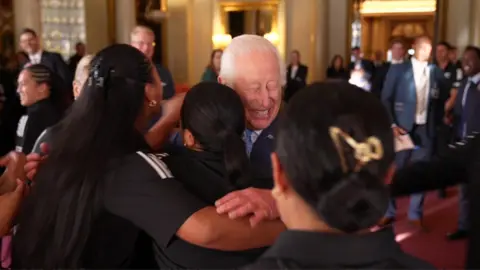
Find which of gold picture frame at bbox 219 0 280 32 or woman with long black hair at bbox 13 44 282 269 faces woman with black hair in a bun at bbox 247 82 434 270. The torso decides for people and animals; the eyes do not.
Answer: the gold picture frame

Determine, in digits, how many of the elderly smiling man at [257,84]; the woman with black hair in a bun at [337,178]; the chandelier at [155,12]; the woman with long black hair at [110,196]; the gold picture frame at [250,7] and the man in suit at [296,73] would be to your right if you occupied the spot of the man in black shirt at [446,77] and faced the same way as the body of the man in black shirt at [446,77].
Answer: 3

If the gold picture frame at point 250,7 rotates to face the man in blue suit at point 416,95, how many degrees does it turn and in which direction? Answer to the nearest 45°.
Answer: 0° — it already faces them

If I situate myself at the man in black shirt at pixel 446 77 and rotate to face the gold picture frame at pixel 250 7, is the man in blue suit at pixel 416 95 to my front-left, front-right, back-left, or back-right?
back-left

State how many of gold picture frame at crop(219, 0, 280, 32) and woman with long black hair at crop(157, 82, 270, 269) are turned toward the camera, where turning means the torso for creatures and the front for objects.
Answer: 1

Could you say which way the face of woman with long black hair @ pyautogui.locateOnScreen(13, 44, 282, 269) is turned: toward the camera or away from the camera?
away from the camera

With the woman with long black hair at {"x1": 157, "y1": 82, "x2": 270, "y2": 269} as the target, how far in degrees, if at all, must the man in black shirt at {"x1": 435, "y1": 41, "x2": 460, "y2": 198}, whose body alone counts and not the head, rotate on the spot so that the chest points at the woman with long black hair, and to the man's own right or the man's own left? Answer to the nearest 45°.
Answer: approximately 45° to the man's own left

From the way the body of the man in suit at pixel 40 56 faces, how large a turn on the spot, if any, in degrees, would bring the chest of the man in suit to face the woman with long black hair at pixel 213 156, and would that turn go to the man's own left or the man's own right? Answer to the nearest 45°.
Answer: approximately 45° to the man's own left

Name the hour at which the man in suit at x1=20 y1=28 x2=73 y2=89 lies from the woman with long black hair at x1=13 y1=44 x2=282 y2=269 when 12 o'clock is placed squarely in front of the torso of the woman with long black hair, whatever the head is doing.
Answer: The man in suit is roughly at 10 o'clock from the woman with long black hair.

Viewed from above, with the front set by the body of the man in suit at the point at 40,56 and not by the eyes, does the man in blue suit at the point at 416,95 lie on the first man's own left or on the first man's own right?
on the first man's own left

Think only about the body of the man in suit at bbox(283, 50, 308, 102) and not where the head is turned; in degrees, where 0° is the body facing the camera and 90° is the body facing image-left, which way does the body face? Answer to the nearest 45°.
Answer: approximately 45°

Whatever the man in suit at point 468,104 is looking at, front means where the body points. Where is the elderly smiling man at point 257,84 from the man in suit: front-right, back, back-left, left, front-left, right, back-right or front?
front-left
